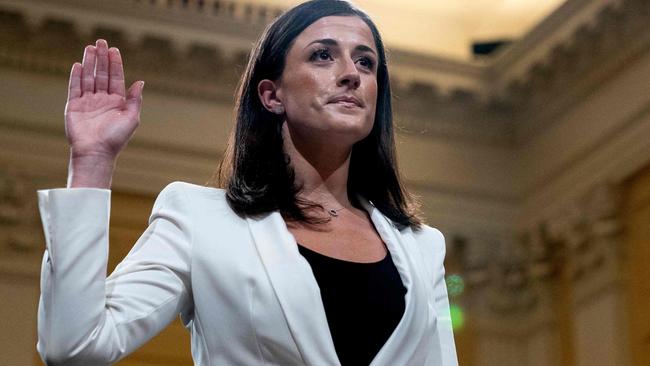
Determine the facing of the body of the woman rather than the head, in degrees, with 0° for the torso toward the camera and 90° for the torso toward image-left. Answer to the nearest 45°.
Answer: approximately 315°

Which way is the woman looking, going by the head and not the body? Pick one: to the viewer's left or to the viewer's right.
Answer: to the viewer's right
